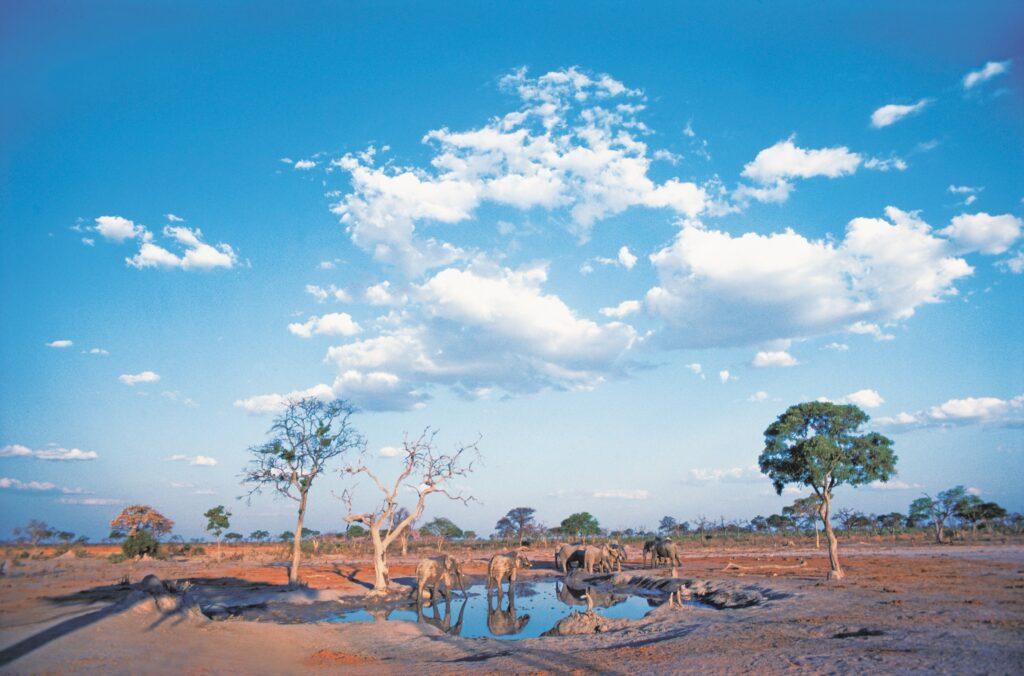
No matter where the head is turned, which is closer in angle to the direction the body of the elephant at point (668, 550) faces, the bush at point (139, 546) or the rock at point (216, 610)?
the bush

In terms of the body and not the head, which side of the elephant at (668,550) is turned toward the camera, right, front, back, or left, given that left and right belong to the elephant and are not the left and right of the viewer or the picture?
left

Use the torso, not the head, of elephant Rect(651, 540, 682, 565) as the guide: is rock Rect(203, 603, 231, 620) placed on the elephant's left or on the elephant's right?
on the elephant's left

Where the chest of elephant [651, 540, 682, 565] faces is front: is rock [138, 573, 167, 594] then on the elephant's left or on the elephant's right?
on the elephant's left

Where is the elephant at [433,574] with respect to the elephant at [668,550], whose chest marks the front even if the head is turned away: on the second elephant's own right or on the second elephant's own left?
on the second elephant's own left

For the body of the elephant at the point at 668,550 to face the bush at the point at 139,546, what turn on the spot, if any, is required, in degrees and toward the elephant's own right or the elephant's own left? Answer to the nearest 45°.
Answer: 0° — it already faces it
